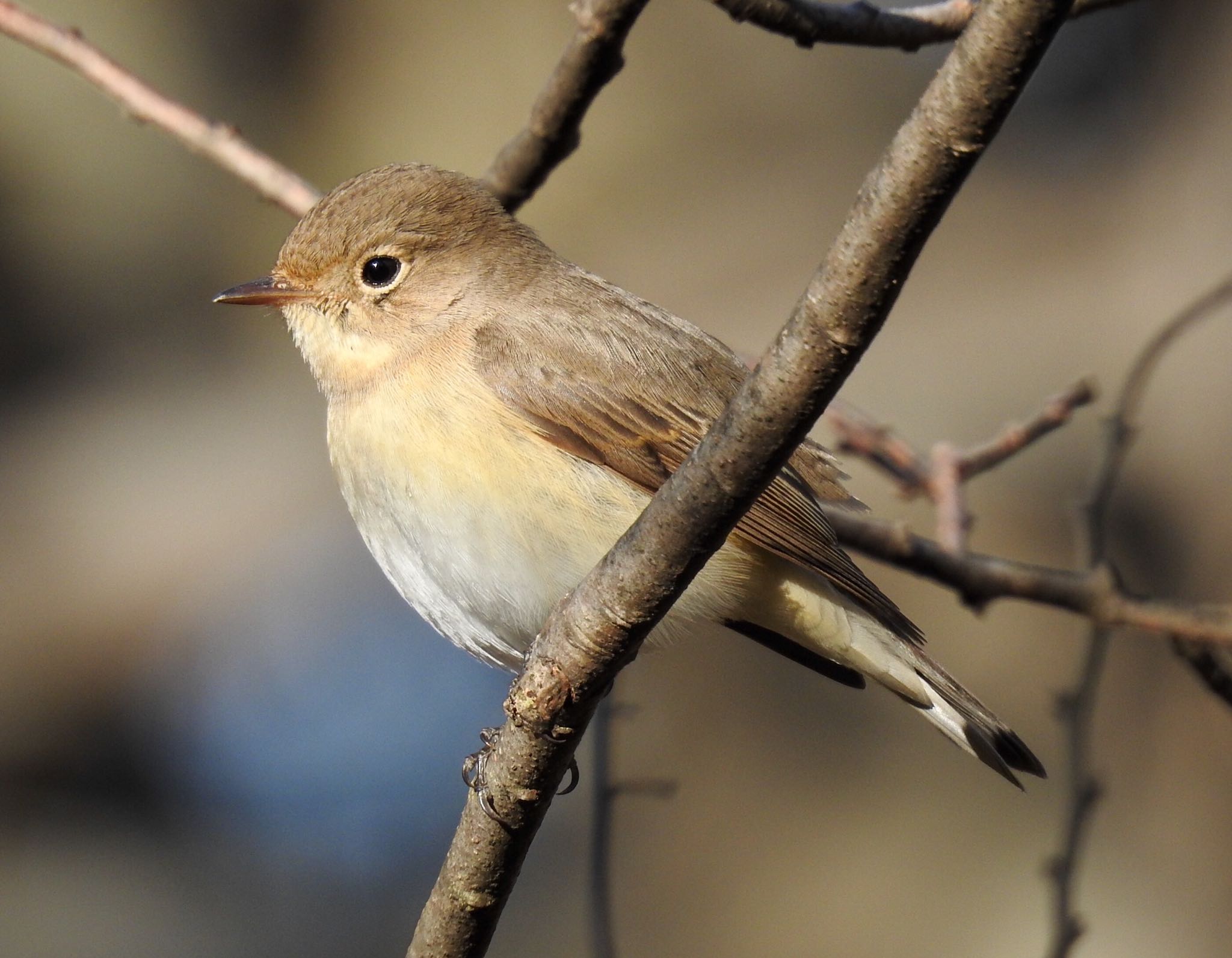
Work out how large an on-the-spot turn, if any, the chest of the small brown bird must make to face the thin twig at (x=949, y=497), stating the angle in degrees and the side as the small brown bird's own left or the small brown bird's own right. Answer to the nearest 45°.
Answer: approximately 180°

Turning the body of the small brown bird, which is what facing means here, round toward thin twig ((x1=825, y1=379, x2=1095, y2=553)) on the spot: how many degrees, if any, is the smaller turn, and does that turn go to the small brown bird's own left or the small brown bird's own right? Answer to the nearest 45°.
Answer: approximately 180°

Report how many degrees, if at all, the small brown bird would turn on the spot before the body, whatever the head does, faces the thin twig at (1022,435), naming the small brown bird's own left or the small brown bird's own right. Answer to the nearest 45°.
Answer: approximately 180°

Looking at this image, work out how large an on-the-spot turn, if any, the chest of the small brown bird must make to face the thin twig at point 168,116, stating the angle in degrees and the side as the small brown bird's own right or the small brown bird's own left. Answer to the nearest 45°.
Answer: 0° — it already faces it

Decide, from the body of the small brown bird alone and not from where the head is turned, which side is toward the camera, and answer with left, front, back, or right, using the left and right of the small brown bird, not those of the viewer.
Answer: left
